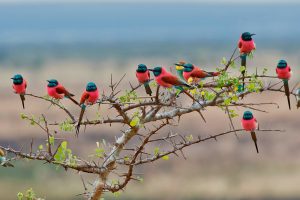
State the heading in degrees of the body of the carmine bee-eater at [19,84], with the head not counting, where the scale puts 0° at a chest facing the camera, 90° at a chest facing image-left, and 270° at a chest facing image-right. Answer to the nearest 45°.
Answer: approximately 45°

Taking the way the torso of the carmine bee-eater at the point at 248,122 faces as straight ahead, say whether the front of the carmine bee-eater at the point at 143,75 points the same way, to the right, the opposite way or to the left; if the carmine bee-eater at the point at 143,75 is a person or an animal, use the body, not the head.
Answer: the same way

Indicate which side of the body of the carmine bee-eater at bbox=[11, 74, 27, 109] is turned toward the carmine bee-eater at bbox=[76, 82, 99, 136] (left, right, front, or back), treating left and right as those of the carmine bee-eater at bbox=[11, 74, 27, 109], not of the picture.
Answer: left

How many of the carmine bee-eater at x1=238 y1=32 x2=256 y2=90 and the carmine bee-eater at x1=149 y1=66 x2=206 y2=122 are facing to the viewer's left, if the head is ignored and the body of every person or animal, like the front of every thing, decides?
1

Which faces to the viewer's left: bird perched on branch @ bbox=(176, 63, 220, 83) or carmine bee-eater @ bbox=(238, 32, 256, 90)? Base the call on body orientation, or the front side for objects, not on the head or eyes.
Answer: the bird perched on branch

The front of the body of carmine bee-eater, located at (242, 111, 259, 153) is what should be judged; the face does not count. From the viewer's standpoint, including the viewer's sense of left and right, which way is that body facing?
facing the viewer and to the left of the viewer

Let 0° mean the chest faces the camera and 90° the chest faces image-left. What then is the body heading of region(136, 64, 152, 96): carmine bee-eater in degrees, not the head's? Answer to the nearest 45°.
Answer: approximately 45°

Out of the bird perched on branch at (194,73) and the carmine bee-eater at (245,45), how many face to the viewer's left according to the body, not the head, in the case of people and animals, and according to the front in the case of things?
1

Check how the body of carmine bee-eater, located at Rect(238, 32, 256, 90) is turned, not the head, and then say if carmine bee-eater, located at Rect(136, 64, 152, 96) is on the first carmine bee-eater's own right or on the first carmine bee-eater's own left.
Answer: on the first carmine bee-eater's own right

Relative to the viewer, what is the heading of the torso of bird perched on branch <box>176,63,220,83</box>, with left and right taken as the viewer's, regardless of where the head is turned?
facing to the left of the viewer

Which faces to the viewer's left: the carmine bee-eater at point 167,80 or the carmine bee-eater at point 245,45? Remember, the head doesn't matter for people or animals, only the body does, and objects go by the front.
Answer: the carmine bee-eater at point 167,80

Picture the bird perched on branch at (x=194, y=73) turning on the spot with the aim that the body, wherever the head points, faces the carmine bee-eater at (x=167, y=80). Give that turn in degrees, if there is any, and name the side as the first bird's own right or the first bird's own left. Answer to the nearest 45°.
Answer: approximately 45° to the first bird's own left
